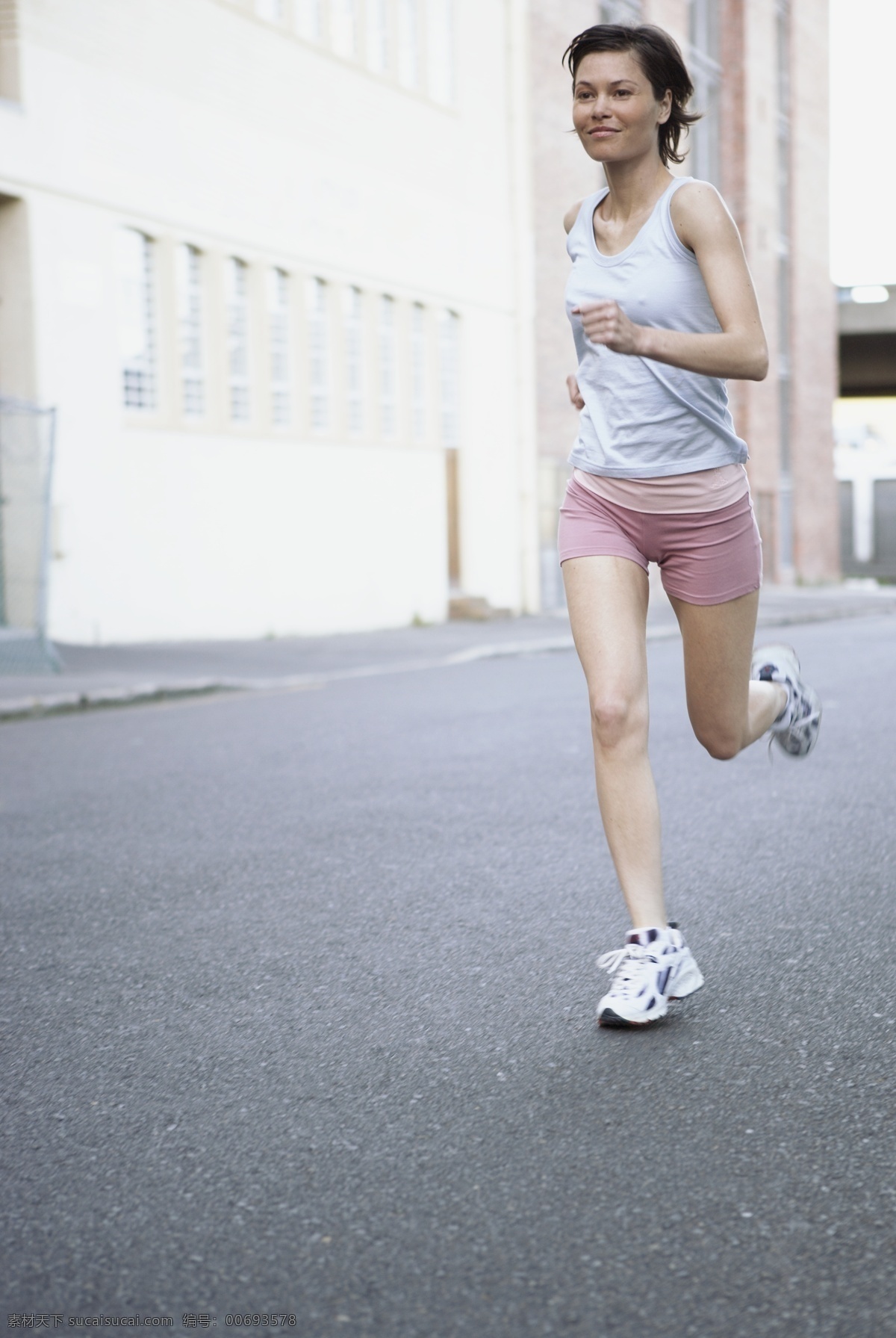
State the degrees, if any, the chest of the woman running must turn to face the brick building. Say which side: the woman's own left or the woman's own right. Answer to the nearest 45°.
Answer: approximately 135° to the woman's own right

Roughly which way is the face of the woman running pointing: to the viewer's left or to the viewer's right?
to the viewer's left

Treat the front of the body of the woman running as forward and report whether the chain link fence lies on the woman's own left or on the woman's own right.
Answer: on the woman's own right

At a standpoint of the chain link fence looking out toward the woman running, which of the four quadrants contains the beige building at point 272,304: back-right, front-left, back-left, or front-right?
back-left

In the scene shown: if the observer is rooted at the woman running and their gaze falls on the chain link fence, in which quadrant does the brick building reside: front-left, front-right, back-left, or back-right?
front-right

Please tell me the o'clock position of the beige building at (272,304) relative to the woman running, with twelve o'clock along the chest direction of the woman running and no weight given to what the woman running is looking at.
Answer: The beige building is roughly at 4 o'clock from the woman running.

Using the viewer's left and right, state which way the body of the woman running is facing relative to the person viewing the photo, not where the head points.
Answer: facing the viewer and to the left of the viewer
